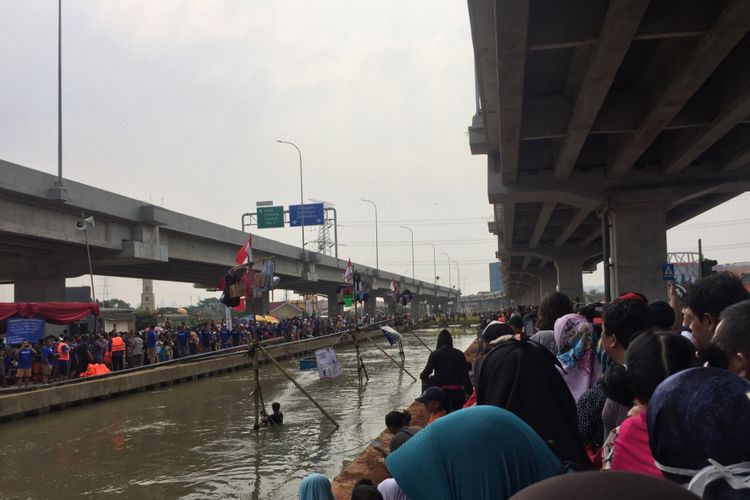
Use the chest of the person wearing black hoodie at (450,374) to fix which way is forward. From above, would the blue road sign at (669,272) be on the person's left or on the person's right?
on the person's right

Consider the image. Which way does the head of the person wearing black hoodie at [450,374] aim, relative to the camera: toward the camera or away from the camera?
away from the camera

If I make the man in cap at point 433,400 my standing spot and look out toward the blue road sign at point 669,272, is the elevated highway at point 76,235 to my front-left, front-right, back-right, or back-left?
front-left

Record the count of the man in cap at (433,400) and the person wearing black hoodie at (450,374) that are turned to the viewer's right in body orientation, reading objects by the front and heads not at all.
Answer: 0

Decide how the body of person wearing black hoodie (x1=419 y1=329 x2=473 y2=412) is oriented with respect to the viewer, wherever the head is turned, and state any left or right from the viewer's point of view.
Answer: facing away from the viewer and to the left of the viewer

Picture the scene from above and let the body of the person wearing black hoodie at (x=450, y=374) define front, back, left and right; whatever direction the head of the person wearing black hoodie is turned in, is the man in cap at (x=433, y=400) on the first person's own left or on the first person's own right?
on the first person's own left

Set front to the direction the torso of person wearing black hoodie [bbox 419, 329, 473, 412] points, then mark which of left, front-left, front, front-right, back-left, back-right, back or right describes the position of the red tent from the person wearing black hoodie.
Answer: front

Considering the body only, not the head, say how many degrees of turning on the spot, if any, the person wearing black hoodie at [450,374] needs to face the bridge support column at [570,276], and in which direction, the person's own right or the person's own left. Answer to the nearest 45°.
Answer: approximately 45° to the person's own right
